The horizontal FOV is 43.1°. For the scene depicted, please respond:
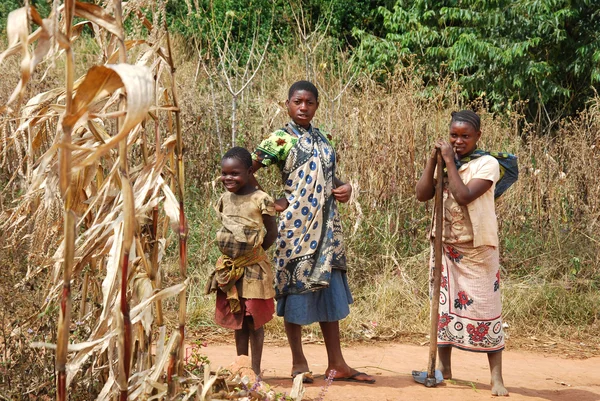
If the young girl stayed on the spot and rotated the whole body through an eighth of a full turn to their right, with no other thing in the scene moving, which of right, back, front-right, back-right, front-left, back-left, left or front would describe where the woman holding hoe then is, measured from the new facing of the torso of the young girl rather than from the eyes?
back

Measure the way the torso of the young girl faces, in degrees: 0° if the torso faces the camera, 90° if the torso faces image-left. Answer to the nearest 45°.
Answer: approximately 45°

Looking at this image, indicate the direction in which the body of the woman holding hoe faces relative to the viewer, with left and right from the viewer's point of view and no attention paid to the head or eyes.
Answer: facing the viewer and to the left of the viewer

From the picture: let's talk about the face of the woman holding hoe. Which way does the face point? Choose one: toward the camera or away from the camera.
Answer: toward the camera

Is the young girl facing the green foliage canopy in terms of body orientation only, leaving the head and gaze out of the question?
no

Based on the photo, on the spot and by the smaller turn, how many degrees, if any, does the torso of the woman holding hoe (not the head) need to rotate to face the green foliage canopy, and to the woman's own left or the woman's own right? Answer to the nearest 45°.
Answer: approximately 135° to the woman's own right

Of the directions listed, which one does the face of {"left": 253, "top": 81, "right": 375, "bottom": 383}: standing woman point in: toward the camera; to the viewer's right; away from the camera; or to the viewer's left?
toward the camera
